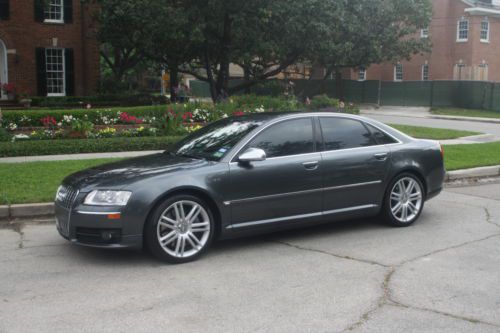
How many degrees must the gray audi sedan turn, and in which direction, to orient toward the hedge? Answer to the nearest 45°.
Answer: approximately 90° to its right

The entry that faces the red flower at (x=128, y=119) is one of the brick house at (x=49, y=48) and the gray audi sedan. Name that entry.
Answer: the brick house

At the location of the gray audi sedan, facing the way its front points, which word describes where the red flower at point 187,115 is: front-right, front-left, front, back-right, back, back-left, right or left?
back-right

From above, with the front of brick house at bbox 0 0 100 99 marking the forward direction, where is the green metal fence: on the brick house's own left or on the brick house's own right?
on the brick house's own left

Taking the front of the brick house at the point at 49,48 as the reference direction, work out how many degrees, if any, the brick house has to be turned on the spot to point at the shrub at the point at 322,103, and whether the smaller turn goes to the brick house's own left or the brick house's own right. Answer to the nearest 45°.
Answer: approximately 45° to the brick house's own left

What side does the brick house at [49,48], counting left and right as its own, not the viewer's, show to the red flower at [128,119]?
front

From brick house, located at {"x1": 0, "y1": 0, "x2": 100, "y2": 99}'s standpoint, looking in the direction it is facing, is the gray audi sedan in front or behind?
in front

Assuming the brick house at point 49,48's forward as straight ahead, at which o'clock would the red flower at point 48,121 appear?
The red flower is roughly at 12 o'clock from the brick house.

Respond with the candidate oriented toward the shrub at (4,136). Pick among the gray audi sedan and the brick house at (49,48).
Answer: the brick house

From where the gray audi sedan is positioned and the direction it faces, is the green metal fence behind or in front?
behind

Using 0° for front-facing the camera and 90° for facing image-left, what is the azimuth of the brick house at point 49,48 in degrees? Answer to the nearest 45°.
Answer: approximately 0°

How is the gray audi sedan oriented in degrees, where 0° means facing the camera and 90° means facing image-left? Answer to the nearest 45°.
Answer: approximately 45°

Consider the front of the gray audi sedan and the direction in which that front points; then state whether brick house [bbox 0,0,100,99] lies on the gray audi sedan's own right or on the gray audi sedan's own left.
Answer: on the gray audi sedan's own right

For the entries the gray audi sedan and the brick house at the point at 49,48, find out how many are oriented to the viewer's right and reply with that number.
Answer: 0

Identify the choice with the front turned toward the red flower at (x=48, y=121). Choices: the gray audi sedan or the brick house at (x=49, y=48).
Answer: the brick house
